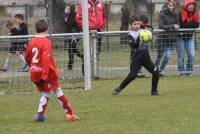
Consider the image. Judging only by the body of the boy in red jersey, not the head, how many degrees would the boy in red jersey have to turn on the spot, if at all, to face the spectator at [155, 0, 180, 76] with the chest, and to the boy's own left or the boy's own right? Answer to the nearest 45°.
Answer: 0° — they already face them

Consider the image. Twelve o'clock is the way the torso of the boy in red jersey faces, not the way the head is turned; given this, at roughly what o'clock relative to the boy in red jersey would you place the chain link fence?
The chain link fence is roughly at 11 o'clock from the boy in red jersey.

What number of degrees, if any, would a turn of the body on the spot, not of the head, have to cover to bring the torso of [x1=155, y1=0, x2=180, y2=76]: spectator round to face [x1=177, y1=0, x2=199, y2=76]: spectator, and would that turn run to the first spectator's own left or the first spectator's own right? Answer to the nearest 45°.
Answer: approximately 45° to the first spectator's own left

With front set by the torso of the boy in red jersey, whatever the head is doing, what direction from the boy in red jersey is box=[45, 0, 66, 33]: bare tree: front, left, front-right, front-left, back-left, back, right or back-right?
front-left

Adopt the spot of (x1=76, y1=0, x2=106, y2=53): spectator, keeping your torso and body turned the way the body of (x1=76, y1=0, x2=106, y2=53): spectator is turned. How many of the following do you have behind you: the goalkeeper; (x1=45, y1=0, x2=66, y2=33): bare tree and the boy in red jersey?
1

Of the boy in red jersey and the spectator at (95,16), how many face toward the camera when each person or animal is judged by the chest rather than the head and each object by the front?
1

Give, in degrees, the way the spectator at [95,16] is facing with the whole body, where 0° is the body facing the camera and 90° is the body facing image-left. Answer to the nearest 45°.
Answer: approximately 0°

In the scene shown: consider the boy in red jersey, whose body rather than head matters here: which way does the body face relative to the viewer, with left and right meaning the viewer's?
facing away from the viewer and to the right of the viewer

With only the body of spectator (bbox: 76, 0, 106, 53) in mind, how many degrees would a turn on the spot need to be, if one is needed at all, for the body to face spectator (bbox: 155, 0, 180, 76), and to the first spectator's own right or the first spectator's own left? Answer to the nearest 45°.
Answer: approximately 90° to the first spectator's own left

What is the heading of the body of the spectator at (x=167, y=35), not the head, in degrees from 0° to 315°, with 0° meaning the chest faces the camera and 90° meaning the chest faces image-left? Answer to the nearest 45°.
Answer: approximately 315°

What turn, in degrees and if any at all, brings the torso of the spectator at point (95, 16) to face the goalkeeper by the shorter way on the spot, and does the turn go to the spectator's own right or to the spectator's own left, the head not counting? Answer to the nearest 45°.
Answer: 0° — they already face them
